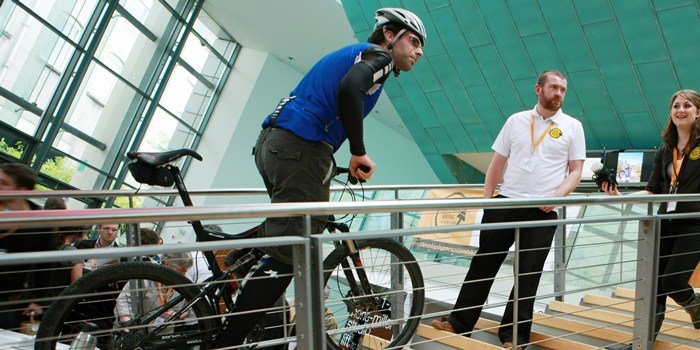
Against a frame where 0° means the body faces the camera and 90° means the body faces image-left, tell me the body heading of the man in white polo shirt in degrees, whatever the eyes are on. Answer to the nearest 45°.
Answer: approximately 0°

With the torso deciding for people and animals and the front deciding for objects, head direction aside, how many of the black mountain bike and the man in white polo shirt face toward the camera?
1

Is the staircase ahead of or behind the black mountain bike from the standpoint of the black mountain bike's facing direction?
ahead

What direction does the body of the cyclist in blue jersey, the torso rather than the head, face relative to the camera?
to the viewer's right

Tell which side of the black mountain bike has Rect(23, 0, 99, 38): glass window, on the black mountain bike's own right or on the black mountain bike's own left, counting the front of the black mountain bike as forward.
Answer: on the black mountain bike's own left

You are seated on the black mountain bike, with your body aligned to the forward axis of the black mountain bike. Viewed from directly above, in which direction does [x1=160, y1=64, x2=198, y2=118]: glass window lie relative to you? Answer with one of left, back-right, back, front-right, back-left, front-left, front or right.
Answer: front-left

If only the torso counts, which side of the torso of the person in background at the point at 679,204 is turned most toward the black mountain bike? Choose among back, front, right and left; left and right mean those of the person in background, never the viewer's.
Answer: front

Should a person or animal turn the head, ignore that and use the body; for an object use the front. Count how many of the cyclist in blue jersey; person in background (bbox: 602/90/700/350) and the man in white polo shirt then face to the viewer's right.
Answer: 1

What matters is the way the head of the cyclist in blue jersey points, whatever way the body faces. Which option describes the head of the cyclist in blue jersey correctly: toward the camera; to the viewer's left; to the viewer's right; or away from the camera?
to the viewer's right

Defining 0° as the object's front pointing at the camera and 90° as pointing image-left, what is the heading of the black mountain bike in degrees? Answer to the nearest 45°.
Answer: approximately 225°

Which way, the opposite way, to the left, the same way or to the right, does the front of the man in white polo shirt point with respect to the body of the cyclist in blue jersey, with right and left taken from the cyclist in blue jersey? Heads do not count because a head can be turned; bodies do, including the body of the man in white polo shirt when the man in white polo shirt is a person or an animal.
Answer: to the right

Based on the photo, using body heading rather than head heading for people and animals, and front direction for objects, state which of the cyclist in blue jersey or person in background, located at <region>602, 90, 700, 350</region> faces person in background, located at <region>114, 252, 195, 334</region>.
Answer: person in background, located at <region>602, 90, 700, 350</region>

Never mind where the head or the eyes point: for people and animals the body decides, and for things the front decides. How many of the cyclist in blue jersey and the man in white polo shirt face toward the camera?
1
